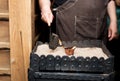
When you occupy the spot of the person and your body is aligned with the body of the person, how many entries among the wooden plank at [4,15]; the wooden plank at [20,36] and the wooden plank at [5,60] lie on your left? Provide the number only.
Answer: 0

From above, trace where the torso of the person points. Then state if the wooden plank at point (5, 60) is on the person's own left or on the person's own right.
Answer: on the person's own right

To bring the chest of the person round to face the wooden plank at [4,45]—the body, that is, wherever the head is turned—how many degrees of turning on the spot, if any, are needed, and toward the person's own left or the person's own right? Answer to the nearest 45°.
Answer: approximately 45° to the person's own right

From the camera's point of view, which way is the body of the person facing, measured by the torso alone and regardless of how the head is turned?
toward the camera

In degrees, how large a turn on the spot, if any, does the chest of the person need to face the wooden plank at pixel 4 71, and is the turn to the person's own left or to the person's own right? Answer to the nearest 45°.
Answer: approximately 45° to the person's own right

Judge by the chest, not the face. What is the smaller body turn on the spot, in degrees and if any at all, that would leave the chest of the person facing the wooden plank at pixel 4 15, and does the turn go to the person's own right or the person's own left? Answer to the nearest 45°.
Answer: approximately 45° to the person's own right

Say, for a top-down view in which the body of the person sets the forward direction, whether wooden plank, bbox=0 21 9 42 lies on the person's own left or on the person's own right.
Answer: on the person's own right
